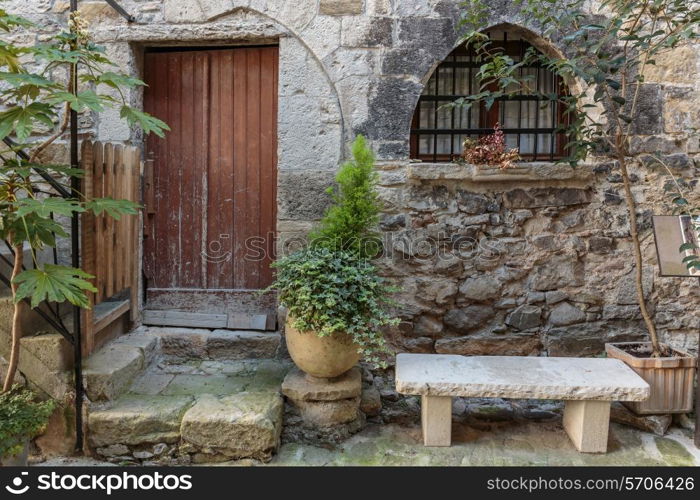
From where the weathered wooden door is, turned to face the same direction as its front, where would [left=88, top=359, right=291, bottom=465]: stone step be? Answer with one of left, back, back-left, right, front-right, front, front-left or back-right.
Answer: front

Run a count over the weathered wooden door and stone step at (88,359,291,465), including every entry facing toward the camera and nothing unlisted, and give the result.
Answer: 2

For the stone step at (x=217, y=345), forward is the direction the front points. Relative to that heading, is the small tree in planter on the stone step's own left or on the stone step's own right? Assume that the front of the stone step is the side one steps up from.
on the stone step's own left

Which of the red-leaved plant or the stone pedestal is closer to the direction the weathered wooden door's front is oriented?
the stone pedestal

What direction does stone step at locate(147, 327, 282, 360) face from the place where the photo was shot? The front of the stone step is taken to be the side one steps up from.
facing the viewer

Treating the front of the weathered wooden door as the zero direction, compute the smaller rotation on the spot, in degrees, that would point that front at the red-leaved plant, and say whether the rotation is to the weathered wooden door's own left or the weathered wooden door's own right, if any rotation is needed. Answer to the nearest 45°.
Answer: approximately 90° to the weathered wooden door's own left

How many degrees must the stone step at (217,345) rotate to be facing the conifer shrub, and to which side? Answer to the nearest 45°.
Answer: approximately 45° to its left

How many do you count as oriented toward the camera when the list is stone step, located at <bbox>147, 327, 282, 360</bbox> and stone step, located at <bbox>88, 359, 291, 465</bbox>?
2

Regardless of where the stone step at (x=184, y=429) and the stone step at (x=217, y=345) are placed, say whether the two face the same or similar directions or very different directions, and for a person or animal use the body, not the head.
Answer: same or similar directions

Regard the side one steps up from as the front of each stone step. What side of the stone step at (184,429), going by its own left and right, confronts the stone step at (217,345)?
back

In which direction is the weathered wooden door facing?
toward the camera

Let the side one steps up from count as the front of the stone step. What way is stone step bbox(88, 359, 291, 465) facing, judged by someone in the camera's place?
facing the viewer

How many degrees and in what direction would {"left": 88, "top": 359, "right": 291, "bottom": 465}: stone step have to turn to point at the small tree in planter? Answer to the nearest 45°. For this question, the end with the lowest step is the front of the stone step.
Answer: approximately 90° to its left

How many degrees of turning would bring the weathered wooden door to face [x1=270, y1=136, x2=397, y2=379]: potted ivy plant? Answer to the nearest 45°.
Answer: approximately 45° to its left
